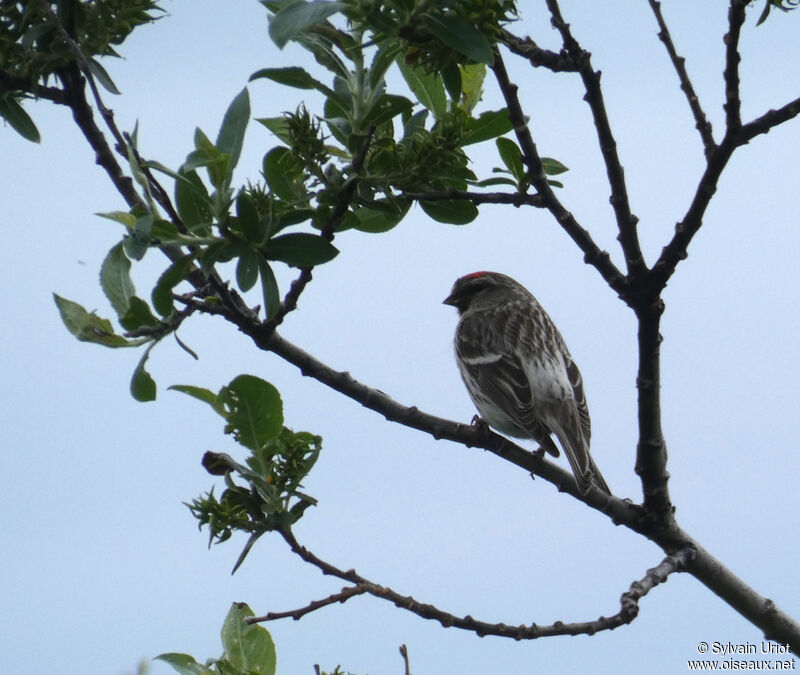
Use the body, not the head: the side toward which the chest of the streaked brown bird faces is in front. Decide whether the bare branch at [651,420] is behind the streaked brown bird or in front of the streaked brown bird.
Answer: behind

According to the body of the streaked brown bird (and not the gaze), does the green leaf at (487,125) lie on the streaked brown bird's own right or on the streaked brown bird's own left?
on the streaked brown bird's own left

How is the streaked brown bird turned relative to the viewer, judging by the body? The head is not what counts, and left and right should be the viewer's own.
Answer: facing away from the viewer and to the left of the viewer

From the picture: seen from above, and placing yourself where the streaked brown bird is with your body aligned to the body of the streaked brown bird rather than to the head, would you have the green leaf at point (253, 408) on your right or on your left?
on your left

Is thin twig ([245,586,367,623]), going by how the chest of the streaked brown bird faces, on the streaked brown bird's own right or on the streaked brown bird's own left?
on the streaked brown bird's own left

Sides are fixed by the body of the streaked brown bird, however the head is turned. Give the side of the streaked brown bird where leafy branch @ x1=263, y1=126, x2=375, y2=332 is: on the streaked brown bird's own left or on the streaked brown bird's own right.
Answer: on the streaked brown bird's own left

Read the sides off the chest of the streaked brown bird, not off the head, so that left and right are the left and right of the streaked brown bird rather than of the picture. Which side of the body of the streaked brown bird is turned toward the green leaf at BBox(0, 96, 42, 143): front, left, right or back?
left
